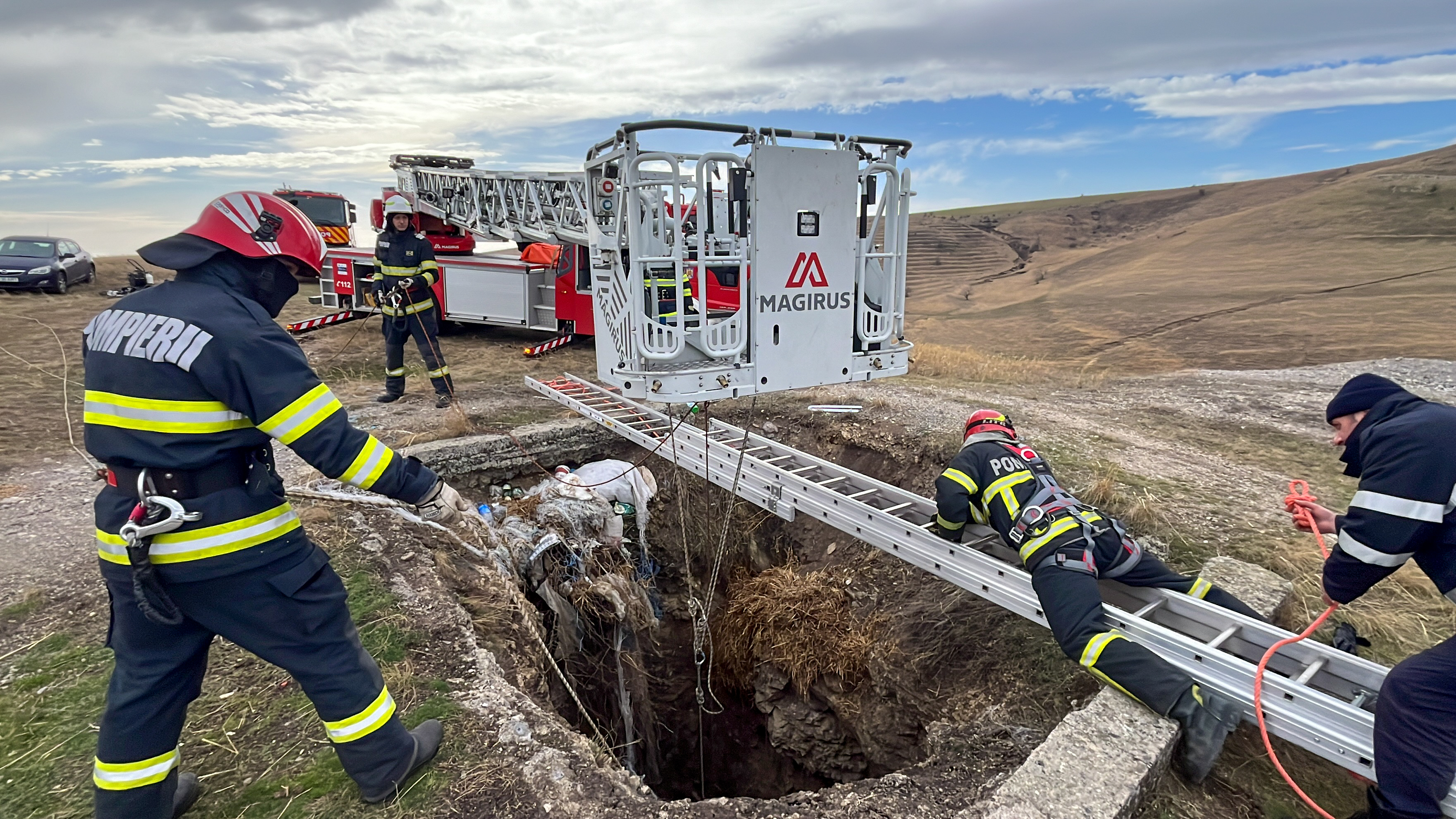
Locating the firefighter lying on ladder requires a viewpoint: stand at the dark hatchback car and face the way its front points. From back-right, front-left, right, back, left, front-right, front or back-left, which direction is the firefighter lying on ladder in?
front-left

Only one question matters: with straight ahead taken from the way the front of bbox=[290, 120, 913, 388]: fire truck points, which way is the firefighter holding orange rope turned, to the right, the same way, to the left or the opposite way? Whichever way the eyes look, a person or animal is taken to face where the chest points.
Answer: the opposite way

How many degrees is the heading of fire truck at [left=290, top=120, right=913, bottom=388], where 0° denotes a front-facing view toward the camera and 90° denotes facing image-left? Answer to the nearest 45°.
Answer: approximately 315°

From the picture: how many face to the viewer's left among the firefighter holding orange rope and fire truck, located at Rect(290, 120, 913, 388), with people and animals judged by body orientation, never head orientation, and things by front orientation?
1

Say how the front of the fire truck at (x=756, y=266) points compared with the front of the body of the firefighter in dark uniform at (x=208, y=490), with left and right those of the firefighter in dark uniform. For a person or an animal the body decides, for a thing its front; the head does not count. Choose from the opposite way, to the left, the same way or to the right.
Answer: to the right

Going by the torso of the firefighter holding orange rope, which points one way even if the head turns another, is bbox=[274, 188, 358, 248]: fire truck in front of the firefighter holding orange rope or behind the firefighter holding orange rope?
in front

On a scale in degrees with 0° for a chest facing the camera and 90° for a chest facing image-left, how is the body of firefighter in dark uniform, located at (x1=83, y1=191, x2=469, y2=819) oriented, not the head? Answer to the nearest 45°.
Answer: approximately 225°

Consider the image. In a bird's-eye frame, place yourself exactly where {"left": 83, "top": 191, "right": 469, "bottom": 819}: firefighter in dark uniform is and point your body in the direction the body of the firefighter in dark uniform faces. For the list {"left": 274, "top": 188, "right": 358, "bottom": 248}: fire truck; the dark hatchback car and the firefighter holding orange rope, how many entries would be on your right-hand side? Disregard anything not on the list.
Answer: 1

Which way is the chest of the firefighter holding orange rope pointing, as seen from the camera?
to the viewer's left

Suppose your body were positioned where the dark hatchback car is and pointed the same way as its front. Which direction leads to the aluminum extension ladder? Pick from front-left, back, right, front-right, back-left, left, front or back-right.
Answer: front-left
